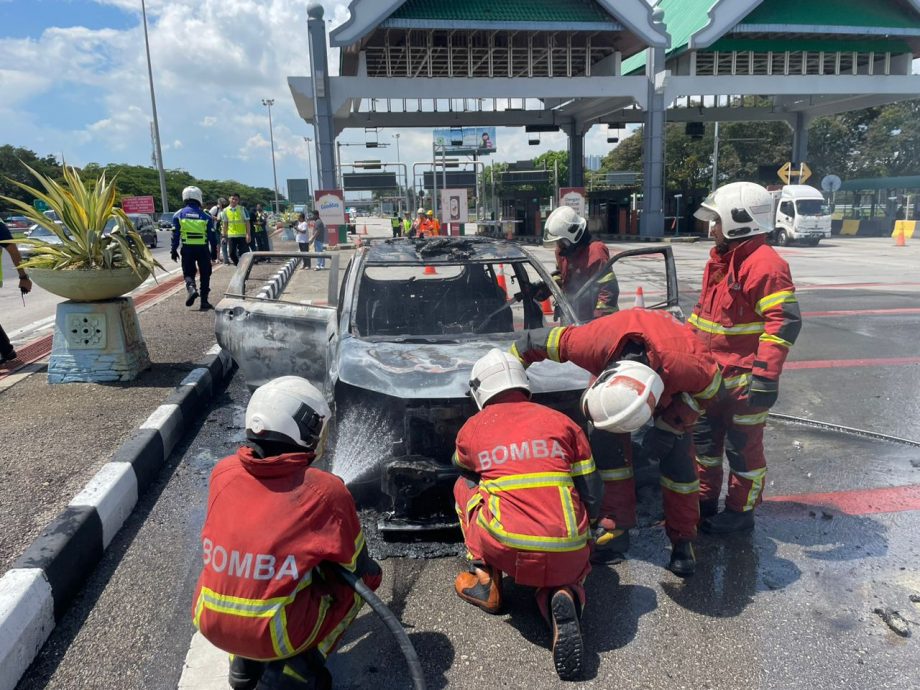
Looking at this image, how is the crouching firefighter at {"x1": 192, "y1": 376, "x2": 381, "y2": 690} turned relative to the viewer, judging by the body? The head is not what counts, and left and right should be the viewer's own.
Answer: facing away from the viewer and to the right of the viewer

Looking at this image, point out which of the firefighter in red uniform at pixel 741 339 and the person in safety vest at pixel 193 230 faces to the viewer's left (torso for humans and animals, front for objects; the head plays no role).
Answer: the firefighter in red uniform

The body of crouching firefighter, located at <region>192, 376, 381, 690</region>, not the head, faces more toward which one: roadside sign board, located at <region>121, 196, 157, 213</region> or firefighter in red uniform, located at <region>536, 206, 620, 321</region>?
the firefighter in red uniform

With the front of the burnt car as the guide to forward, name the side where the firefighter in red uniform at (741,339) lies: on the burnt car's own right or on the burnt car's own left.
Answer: on the burnt car's own left

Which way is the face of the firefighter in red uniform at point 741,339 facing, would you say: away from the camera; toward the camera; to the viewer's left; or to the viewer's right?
to the viewer's left

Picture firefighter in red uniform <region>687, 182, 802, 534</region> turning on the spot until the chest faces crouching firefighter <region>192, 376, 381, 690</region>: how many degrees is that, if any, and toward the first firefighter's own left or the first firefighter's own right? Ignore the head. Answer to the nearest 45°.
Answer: approximately 45° to the first firefighter's own left

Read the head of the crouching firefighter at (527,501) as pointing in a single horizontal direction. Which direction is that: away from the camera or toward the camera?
away from the camera

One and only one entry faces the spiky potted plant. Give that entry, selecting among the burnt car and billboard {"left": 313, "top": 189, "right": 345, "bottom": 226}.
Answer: the billboard

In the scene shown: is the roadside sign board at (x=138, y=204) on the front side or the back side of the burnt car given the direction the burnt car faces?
on the back side
